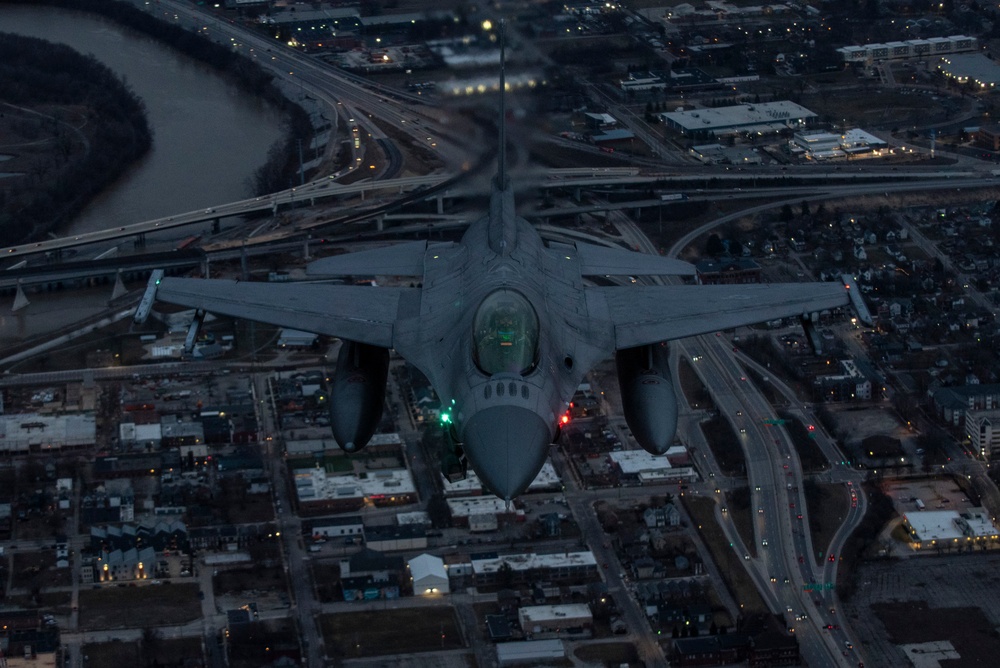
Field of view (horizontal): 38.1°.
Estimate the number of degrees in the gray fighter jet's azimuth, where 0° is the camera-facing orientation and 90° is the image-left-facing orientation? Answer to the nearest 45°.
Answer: approximately 0°
